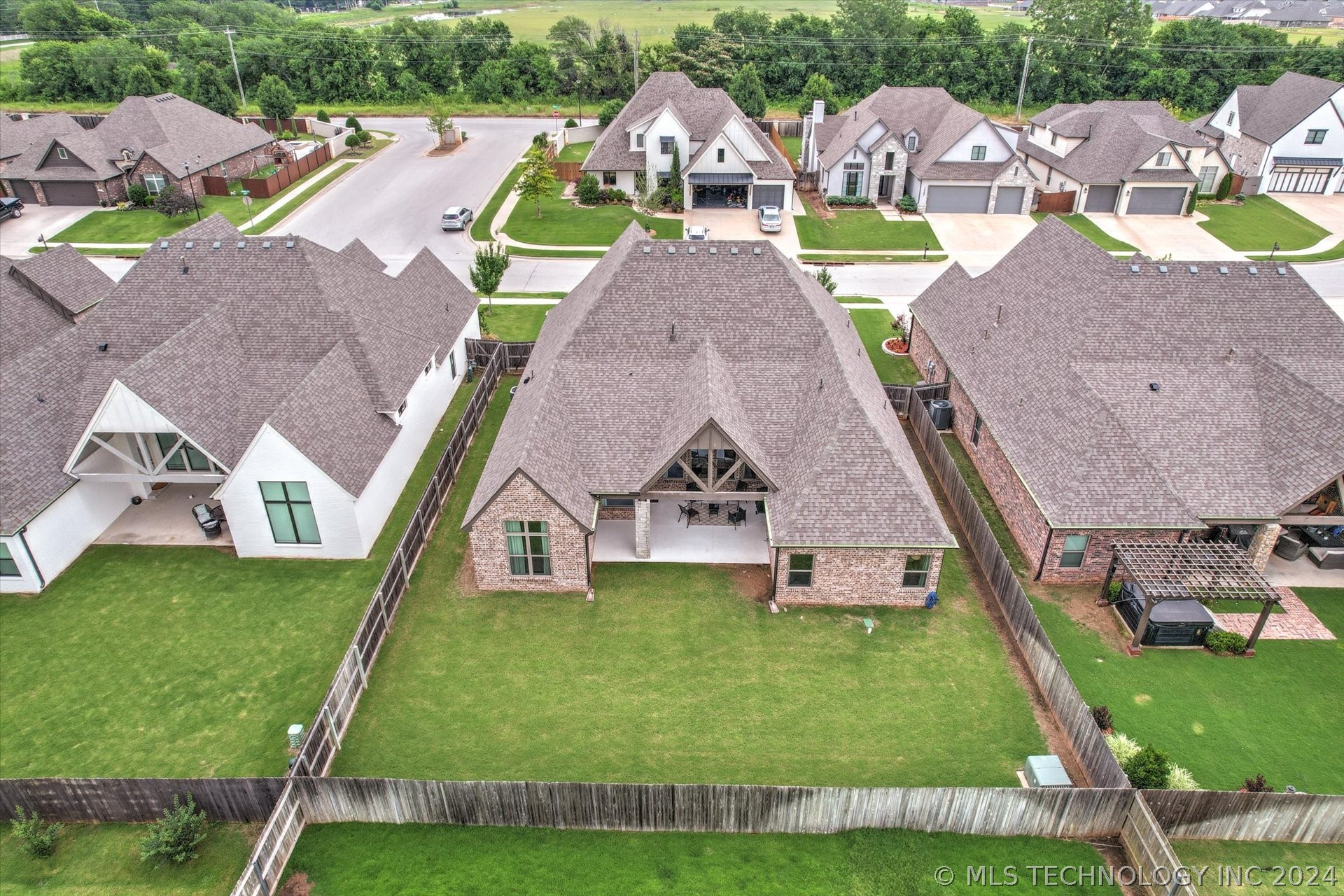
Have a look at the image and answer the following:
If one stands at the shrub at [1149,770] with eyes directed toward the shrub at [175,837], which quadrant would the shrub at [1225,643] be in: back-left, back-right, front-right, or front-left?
back-right

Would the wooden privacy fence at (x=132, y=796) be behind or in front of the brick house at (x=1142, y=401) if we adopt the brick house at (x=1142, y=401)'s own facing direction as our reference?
behind

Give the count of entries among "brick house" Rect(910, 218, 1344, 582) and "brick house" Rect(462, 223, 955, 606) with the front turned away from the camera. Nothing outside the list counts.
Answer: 2

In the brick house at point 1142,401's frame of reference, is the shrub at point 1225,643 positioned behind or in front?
behind

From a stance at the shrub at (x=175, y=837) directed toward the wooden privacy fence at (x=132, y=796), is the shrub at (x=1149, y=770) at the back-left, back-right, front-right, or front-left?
back-right

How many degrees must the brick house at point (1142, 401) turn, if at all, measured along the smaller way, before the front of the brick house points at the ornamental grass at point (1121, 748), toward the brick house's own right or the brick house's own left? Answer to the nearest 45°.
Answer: approximately 180°

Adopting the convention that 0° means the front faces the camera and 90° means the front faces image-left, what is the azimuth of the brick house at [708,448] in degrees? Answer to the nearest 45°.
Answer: approximately 180°

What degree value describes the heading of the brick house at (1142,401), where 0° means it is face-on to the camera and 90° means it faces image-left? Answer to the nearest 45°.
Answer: approximately 180°

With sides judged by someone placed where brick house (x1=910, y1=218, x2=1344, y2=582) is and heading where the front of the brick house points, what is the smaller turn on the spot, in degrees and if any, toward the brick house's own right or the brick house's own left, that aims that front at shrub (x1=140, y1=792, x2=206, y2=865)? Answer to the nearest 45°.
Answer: approximately 135° to the brick house's own left

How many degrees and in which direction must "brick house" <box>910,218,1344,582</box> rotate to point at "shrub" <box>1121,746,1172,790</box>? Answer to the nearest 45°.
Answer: approximately 180°

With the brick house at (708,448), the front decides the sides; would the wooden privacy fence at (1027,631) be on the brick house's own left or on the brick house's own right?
on the brick house's own right
